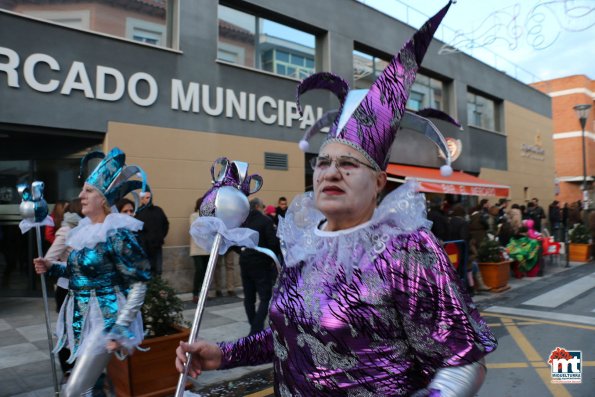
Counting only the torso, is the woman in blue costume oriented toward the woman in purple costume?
no

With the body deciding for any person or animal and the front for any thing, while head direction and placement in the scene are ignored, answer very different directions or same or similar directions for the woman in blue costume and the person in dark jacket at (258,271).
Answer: very different directions

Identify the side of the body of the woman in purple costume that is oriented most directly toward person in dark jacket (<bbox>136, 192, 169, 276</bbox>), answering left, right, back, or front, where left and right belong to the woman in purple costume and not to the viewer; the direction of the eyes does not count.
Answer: right

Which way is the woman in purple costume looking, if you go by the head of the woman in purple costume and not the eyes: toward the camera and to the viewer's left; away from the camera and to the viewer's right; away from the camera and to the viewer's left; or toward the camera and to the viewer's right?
toward the camera and to the viewer's left

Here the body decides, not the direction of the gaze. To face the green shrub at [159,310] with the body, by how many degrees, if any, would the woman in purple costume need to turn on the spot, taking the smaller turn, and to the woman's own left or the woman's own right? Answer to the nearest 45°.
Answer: approximately 90° to the woman's own right

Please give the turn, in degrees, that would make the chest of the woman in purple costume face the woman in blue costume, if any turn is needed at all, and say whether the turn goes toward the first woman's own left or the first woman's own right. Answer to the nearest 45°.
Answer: approximately 90° to the first woman's own right

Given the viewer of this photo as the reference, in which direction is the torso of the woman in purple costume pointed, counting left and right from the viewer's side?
facing the viewer and to the left of the viewer

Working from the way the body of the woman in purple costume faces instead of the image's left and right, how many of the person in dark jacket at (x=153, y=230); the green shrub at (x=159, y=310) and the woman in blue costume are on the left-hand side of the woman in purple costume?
0
